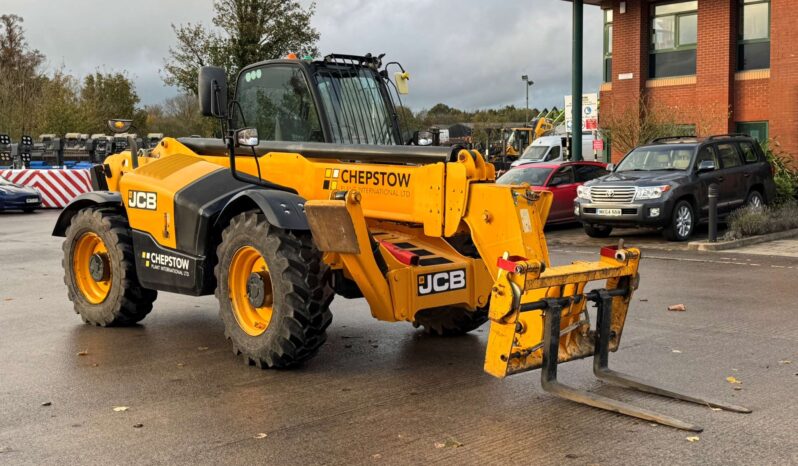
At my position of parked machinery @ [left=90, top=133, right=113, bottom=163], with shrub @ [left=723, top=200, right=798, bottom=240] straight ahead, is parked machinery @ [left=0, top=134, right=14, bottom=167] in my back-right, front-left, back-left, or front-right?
back-right

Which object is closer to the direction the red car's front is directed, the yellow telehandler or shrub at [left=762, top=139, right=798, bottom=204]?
the yellow telehandler

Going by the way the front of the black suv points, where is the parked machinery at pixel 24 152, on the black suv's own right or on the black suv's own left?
on the black suv's own right

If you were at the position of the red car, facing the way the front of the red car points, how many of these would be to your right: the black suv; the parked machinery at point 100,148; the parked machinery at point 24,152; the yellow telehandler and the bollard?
2

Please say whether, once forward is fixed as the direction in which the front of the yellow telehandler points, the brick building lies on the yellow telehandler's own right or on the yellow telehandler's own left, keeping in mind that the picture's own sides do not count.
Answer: on the yellow telehandler's own left

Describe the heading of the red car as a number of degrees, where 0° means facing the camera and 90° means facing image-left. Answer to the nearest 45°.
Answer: approximately 45°

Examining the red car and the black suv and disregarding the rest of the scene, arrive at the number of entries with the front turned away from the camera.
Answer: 0

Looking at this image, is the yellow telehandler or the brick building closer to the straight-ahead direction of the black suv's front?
the yellow telehandler

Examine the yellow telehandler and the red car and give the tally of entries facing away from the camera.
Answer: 0

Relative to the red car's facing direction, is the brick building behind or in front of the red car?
behind

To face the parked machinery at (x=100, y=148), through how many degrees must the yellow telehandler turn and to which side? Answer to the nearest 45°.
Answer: approximately 135° to its left

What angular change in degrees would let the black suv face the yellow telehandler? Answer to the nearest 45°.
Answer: approximately 45° to its left

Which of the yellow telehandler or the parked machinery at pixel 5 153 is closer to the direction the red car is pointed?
the yellow telehandler

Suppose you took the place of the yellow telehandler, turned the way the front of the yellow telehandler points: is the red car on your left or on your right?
on your left

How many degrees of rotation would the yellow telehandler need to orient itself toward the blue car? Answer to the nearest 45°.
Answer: approximately 180°

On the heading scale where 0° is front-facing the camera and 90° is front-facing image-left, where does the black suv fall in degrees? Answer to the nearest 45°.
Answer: approximately 45°

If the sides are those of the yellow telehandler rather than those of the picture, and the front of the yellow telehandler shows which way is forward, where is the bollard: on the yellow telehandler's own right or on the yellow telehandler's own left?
on the yellow telehandler's own left
